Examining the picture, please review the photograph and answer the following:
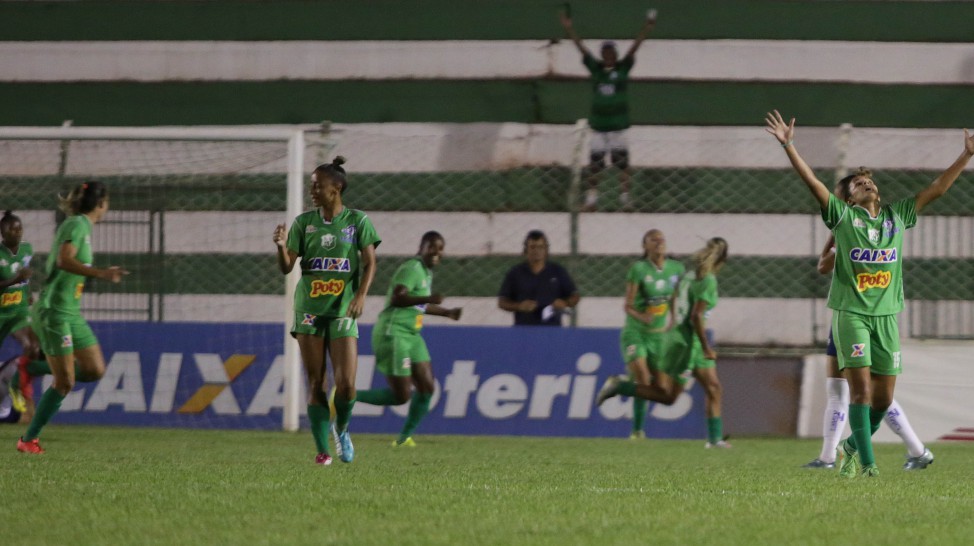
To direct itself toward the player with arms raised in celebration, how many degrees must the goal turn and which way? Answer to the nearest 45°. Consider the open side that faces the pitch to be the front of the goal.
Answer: approximately 45° to its left

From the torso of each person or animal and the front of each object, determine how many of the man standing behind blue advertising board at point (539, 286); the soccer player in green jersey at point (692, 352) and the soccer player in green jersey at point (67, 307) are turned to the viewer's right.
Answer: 2

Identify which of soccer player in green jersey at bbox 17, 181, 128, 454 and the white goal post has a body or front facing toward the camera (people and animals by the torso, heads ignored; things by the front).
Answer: the white goal post

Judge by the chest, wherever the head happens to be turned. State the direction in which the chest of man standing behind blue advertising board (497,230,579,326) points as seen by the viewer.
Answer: toward the camera

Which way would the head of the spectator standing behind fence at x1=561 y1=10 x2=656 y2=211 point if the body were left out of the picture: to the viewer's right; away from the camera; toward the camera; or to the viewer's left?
toward the camera

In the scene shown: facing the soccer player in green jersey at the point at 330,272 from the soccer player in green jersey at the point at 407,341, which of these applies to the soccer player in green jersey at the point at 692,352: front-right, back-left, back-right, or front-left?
back-left

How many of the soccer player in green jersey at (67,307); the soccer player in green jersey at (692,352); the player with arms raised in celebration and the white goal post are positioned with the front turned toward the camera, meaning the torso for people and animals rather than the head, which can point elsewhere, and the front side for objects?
2

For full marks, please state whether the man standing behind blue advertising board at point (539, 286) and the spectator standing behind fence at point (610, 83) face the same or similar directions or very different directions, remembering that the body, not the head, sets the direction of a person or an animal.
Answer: same or similar directions

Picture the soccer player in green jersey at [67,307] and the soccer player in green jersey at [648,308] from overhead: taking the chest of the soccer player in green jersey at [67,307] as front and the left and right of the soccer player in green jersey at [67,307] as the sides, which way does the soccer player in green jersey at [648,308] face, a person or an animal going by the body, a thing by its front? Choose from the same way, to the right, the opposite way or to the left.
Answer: to the right

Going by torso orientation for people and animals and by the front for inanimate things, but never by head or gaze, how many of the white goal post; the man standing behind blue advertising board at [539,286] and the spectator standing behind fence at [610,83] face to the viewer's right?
0

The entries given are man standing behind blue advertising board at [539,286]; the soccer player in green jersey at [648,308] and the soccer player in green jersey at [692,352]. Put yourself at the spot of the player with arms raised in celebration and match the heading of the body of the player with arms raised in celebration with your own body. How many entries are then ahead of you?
0

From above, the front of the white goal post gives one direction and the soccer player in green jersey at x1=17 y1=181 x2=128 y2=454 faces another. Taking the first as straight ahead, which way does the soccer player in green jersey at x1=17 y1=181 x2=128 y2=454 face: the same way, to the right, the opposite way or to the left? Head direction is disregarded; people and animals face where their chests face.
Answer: to the left

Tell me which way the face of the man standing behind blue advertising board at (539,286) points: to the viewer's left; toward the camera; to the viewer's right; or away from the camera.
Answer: toward the camera

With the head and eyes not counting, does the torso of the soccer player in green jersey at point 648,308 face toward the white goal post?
no

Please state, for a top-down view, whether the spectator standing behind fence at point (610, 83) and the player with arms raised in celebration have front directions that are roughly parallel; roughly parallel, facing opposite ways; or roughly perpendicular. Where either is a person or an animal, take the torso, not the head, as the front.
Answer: roughly parallel

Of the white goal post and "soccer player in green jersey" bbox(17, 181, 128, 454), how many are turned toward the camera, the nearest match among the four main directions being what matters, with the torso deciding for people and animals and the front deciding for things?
1
